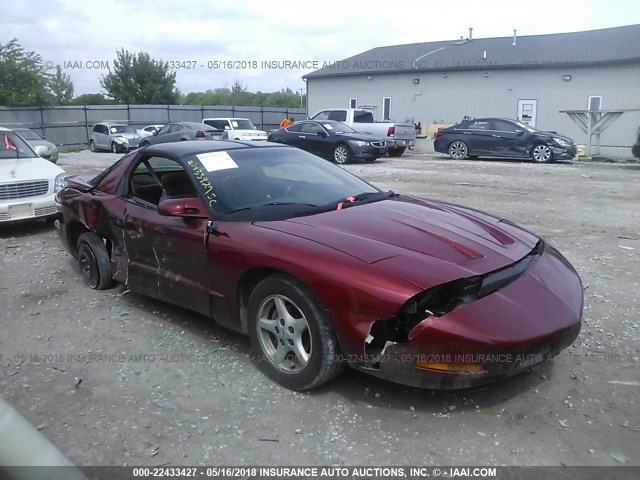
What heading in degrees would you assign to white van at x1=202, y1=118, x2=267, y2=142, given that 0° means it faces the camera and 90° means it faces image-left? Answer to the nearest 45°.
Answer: approximately 315°

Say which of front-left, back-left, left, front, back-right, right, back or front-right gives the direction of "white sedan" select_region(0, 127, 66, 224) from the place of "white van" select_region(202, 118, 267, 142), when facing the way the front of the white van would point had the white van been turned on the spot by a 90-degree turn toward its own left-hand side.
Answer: back-right

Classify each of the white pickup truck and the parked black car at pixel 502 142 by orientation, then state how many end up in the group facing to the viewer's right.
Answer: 1

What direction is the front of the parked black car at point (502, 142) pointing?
to the viewer's right

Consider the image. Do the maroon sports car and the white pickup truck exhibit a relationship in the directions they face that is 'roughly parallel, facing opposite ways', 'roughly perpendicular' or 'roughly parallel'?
roughly parallel, facing opposite ways

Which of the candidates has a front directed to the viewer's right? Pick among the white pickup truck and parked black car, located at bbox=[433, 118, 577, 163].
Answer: the parked black car

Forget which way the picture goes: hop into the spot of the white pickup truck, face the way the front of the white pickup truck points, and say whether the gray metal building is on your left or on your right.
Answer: on your right

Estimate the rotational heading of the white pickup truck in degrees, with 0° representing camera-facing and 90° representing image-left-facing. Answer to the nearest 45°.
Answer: approximately 135°

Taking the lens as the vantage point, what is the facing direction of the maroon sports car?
facing the viewer and to the right of the viewer

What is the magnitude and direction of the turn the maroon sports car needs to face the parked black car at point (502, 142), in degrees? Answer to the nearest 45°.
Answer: approximately 135° to its left

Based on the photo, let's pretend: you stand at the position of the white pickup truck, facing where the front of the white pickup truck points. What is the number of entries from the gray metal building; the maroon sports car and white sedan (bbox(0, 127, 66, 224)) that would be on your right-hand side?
1

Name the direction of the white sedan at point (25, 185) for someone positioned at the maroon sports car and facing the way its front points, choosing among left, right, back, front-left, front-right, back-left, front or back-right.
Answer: back

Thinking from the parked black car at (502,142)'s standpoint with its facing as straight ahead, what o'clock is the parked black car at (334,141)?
the parked black car at (334,141) is roughly at 5 o'clock from the parked black car at (502,142).
